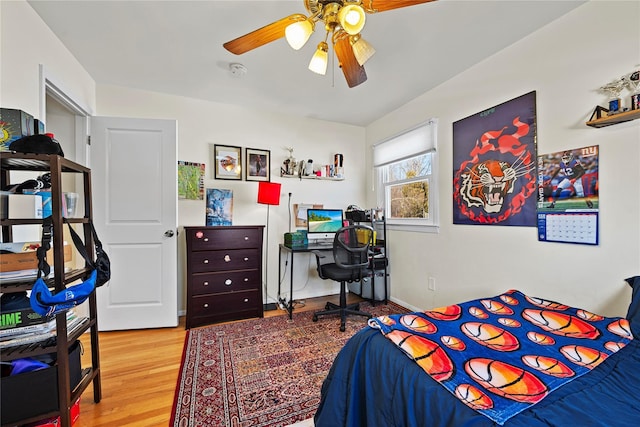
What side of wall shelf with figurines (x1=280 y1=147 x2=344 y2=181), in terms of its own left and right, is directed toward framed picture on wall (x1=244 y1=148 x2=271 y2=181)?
right

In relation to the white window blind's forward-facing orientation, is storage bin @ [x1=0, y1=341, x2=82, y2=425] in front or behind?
in front

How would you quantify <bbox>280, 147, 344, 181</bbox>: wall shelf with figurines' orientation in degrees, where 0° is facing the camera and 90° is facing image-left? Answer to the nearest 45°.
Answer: approximately 0°

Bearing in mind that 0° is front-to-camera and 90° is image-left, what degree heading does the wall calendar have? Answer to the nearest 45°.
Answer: approximately 45°

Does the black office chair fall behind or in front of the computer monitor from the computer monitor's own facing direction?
in front

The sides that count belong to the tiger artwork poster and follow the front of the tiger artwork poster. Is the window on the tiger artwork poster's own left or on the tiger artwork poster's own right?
on the tiger artwork poster's own right

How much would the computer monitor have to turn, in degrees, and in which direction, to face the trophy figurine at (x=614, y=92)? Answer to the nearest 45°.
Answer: approximately 45° to its left

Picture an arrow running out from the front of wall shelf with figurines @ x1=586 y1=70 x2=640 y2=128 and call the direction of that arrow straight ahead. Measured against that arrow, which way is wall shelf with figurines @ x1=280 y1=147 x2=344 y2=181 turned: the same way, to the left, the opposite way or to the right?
to the left

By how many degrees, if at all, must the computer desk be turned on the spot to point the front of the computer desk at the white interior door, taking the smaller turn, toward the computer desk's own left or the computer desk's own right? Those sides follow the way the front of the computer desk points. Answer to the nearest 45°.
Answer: approximately 90° to the computer desk's own right

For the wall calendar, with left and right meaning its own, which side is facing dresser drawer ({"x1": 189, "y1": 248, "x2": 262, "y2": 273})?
front

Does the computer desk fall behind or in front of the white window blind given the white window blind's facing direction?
in front

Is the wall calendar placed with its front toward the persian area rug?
yes

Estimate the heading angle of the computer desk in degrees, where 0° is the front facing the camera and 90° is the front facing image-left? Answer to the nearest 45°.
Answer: approximately 0°
